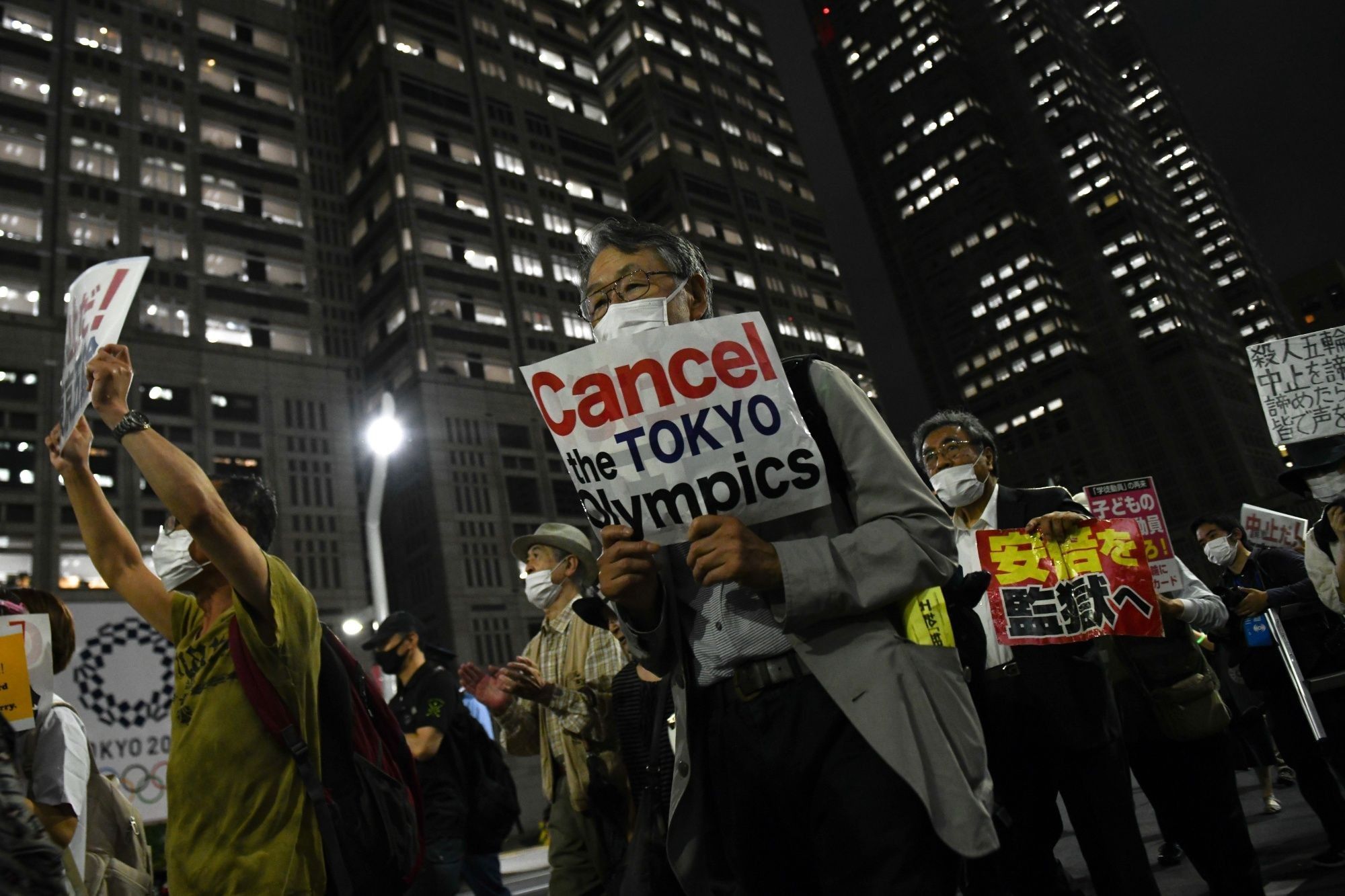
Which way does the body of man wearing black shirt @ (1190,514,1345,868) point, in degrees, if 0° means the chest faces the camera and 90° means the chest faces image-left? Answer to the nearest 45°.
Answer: approximately 45°

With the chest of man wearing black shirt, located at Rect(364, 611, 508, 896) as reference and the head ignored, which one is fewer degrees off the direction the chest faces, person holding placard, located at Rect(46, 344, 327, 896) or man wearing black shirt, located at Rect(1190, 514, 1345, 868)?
the person holding placard

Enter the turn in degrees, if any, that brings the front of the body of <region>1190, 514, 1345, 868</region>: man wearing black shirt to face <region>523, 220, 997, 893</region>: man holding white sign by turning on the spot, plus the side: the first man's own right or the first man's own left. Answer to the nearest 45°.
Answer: approximately 45° to the first man's own left

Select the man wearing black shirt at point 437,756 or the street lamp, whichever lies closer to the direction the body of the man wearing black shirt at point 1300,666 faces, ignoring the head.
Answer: the man wearing black shirt

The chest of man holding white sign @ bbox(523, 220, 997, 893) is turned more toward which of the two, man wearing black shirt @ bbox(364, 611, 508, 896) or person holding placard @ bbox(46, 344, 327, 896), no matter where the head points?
the person holding placard

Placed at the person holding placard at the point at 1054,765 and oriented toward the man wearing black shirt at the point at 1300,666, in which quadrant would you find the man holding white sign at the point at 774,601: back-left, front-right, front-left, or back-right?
back-right
